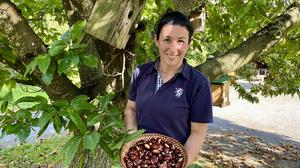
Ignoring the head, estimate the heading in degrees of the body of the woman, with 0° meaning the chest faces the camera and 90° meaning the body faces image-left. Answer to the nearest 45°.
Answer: approximately 45°
